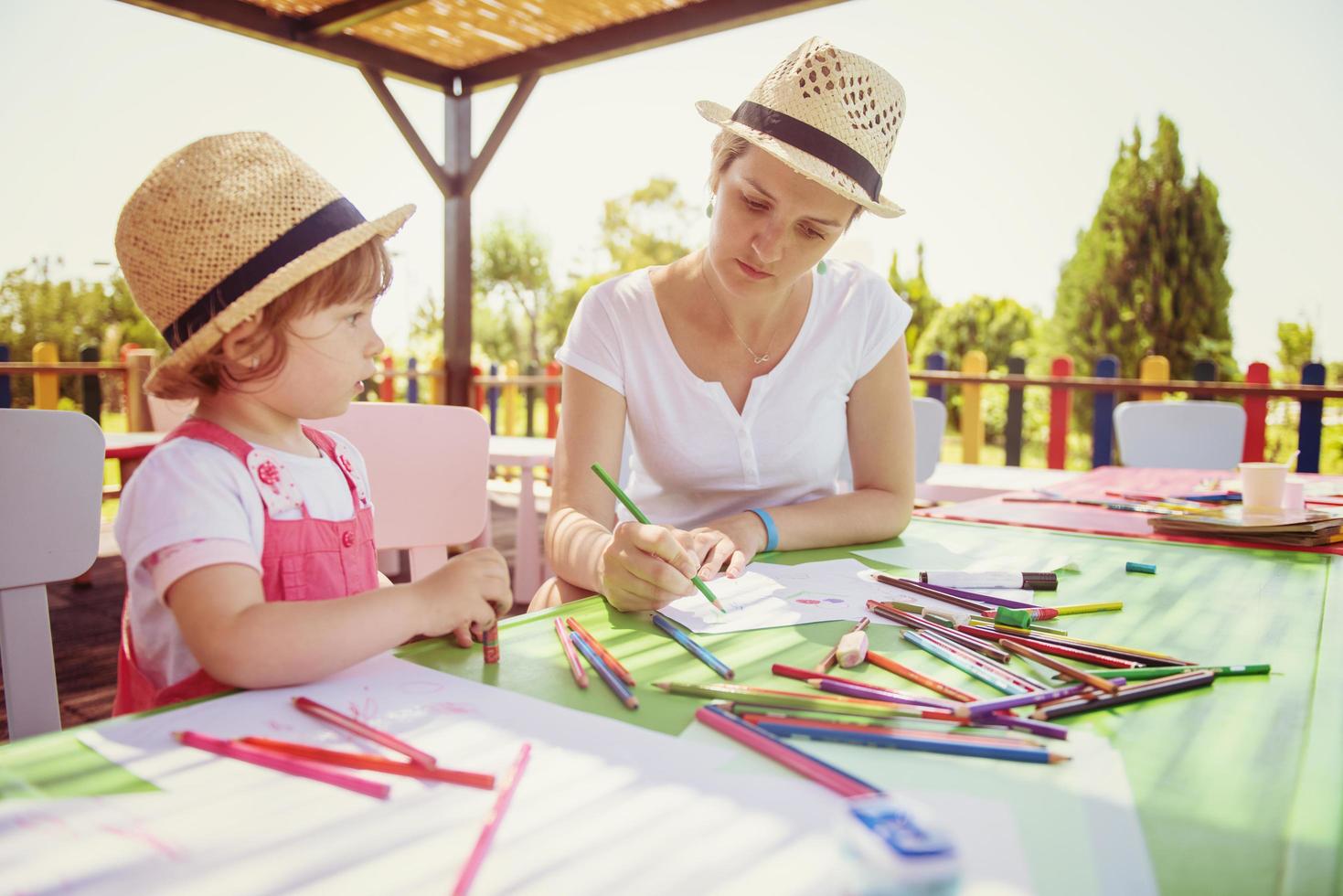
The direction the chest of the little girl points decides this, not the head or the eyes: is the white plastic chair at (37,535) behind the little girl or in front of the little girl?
behind

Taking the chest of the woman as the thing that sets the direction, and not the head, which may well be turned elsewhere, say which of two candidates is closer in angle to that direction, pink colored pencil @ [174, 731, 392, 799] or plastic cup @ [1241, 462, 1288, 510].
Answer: the pink colored pencil

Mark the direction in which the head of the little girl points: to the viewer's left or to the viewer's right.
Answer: to the viewer's right

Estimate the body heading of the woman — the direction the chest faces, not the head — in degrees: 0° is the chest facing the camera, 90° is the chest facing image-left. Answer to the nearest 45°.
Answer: approximately 0°

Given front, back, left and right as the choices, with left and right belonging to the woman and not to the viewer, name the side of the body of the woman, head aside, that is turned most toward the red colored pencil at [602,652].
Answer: front

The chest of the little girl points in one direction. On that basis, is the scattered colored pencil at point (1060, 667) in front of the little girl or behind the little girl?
in front

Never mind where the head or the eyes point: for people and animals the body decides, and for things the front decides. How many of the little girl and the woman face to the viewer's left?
0

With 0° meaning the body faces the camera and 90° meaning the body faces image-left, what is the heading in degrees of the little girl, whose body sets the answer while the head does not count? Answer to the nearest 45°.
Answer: approximately 315°

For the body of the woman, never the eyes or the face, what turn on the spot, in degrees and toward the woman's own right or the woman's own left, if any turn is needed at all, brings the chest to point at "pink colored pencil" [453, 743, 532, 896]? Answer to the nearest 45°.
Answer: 0° — they already face it
